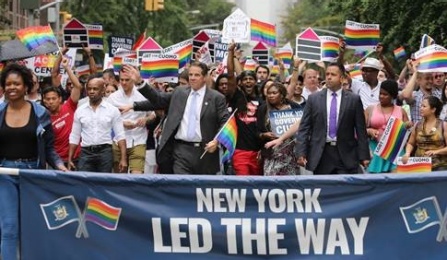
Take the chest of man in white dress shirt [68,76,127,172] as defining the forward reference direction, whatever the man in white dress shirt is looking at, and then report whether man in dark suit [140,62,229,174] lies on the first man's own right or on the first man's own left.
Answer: on the first man's own left

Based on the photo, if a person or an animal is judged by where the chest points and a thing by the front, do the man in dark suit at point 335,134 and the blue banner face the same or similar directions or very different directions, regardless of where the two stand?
same or similar directions

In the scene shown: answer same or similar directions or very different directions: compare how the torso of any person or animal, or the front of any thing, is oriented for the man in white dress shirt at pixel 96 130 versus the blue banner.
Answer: same or similar directions

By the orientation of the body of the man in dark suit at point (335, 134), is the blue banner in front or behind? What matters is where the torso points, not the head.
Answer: in front

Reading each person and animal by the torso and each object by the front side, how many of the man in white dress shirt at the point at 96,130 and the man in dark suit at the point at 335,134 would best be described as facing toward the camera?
2

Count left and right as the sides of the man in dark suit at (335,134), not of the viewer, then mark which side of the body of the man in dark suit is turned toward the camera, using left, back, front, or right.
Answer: front

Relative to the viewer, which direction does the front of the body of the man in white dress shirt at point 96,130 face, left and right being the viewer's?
facing the viewer

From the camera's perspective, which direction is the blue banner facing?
toward the camera

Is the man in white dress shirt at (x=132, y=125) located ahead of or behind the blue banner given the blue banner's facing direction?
behind

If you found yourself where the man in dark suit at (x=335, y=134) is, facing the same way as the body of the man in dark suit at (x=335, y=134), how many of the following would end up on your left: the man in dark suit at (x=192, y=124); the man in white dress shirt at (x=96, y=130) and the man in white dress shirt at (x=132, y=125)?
0

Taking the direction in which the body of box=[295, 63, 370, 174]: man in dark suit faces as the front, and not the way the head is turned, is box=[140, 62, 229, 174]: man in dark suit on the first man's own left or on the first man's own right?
on the first man's own right

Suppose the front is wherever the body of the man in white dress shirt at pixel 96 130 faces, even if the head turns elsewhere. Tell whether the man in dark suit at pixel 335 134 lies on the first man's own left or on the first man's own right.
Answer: on the first man's own left
